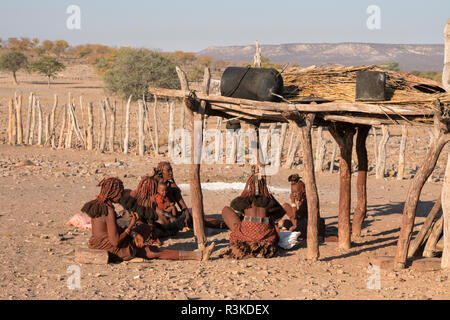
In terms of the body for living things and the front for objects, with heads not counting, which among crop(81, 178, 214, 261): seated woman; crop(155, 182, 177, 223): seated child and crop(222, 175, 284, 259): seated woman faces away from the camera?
crop(222, 175, 284, 259): seated woman

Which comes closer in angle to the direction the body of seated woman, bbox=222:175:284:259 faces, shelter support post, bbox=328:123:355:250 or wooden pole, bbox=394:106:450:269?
the shelter support post

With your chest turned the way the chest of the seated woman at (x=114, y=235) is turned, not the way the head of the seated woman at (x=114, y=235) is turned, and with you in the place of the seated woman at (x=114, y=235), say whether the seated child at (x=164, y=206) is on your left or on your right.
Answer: on your left

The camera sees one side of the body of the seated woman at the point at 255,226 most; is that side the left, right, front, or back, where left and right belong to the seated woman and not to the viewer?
back

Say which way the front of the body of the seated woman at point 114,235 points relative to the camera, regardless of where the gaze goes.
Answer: to the viewer's right

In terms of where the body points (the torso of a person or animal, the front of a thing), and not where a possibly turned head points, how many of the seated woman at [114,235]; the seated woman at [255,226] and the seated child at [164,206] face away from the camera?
1

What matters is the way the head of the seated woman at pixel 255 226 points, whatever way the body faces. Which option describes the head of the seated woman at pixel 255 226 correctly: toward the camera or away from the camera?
away from the camera

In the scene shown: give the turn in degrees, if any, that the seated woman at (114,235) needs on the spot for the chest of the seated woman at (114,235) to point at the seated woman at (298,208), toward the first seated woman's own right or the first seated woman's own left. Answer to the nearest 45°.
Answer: approximately 45° to the first seated woman's own left

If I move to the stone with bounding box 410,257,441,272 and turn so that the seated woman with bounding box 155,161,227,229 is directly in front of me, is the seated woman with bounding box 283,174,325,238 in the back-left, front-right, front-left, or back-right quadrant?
front-right

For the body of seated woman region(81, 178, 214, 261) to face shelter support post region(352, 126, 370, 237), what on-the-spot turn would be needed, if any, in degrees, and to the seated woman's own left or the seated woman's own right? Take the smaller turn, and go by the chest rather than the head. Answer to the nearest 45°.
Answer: approximately 45° to the seated woman's own left

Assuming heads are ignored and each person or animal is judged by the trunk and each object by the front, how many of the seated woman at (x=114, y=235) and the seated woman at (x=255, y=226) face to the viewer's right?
1

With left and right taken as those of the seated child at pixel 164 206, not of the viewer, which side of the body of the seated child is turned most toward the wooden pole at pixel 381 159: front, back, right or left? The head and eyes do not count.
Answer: left

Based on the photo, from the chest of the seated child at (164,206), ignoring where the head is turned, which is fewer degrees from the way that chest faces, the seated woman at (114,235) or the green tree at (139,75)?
the seated woman

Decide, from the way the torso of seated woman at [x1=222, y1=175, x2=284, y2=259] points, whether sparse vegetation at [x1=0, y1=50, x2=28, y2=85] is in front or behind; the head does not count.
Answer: in front
